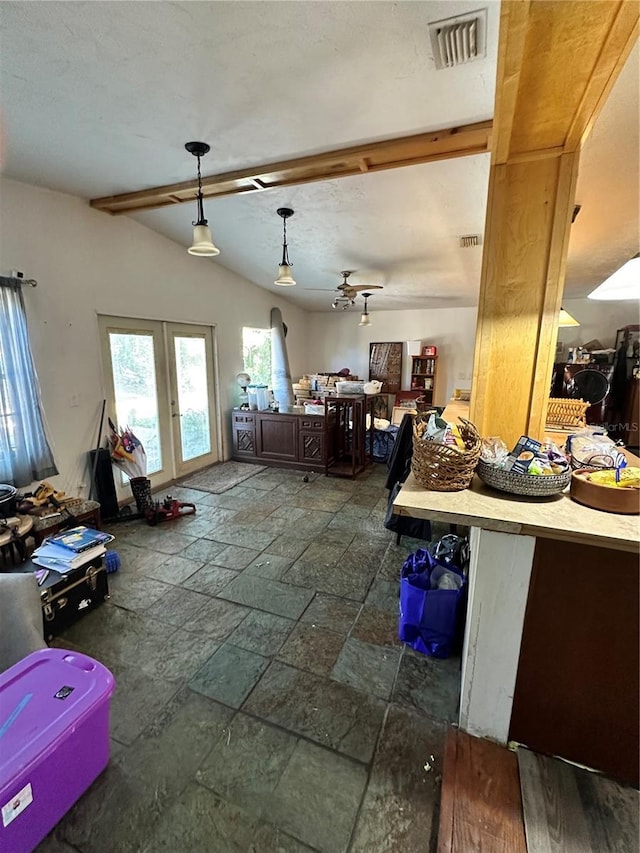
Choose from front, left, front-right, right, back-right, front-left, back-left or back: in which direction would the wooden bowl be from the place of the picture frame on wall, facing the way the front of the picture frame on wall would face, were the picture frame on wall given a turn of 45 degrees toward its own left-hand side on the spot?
front-right

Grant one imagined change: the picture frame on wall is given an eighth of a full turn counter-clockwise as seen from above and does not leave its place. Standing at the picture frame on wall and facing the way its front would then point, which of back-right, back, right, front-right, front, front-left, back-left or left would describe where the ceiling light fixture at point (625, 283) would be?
front-right

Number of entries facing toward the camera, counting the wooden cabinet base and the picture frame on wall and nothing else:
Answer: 2

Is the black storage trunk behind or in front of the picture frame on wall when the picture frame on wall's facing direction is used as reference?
in front

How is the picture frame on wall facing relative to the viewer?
toward the camera

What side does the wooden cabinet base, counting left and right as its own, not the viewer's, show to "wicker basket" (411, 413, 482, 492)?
front

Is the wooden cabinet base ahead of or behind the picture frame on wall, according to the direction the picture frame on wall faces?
ahead

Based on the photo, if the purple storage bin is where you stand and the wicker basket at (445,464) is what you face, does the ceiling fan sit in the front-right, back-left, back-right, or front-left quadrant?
front-left

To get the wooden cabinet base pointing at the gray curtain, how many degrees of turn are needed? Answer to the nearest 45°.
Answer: approximately 45° to its right

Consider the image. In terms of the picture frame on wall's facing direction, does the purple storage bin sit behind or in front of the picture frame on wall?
in front

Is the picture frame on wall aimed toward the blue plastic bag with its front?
yes

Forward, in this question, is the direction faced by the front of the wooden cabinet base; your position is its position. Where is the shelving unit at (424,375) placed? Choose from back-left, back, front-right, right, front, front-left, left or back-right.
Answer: back-left

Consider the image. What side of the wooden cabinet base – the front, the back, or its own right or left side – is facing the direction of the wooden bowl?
front

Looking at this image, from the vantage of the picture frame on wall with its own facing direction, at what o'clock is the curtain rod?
The curtain rod is roughly at 1 o'clock from the picture frame on wall.

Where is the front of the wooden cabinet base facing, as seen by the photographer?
facing the viewer

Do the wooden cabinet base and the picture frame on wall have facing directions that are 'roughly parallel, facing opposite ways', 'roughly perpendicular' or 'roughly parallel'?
roughly parallel
